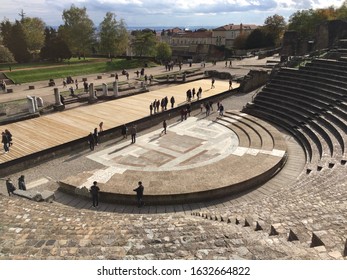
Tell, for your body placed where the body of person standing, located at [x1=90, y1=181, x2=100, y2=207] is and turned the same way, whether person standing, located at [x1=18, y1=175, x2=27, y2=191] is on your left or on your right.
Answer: on your left

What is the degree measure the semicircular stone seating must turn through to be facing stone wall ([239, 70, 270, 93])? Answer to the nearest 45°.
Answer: approximately 45° to its right

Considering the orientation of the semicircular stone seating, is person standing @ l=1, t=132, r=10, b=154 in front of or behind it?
in front

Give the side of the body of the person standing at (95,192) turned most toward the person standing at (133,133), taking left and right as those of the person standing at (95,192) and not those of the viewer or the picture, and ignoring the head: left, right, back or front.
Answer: front

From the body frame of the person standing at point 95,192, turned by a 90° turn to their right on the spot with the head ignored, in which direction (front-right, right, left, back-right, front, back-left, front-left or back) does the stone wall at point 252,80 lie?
front-left

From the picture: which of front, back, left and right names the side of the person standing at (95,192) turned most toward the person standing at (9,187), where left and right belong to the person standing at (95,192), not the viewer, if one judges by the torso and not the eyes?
left

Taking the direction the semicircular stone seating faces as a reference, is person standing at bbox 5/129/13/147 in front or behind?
in front

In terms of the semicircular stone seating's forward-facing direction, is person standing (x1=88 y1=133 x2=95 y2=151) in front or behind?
in front

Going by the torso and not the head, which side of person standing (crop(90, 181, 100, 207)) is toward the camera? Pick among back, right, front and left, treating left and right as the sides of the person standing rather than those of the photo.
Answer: back

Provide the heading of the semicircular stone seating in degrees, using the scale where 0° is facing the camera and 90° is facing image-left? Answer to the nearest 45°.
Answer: approximately 135°
